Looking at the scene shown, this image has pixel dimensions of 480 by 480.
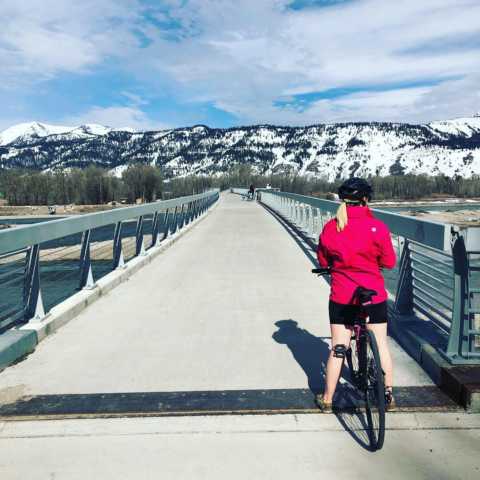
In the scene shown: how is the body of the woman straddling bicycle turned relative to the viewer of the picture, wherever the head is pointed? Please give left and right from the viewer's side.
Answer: facing away from the viewer

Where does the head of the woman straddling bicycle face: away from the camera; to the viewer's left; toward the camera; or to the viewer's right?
away from the camera
